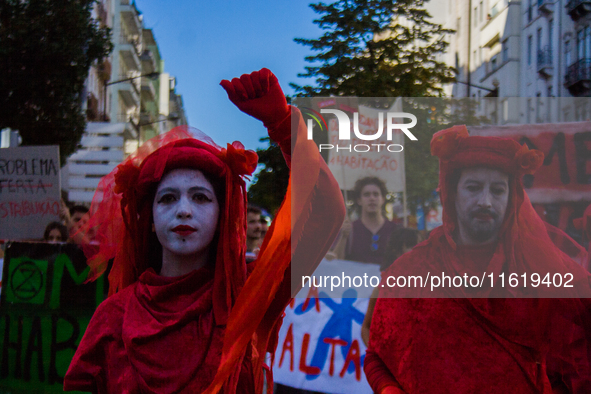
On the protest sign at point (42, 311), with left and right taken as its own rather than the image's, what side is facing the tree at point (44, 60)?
back

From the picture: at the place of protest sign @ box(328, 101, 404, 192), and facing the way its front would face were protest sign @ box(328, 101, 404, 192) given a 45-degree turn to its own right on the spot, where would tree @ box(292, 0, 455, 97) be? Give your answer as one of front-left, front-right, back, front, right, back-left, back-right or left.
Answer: back-right

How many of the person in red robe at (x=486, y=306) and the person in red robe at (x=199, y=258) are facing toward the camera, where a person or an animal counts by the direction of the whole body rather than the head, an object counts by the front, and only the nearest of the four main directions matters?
2

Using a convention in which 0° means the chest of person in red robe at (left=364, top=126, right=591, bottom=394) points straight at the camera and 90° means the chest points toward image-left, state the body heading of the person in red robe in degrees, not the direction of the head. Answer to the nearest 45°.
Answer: approximately 0°

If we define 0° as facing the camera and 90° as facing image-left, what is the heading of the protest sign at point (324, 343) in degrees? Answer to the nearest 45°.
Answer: approximately 0°

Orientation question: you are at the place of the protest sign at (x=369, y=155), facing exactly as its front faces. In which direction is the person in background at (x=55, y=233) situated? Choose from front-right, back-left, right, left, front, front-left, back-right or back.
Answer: back-right

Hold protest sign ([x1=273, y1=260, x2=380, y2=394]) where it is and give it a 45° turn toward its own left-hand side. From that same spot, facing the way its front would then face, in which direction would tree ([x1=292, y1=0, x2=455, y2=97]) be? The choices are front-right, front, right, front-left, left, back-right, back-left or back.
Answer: back-left
